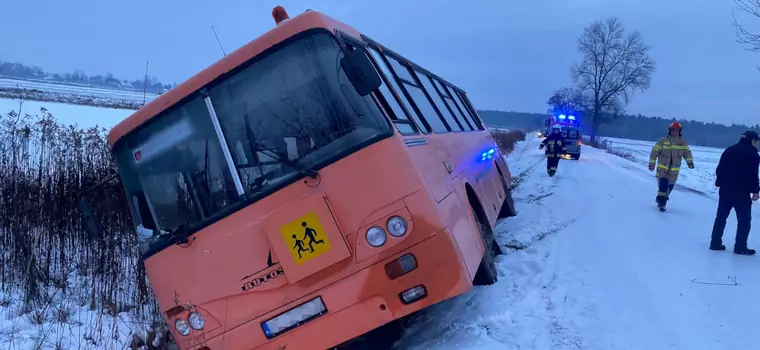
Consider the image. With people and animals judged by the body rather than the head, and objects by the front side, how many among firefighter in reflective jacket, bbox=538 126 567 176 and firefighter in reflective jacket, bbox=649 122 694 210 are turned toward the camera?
2

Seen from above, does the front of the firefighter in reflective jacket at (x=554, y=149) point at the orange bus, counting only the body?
yes

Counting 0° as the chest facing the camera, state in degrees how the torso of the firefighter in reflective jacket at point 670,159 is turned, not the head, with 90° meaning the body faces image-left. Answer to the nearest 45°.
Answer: approximately 0°
